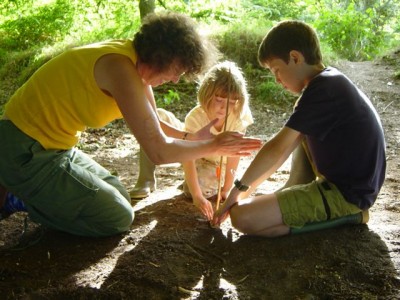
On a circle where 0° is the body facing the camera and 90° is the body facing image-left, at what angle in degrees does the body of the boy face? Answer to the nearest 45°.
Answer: approximately 90°

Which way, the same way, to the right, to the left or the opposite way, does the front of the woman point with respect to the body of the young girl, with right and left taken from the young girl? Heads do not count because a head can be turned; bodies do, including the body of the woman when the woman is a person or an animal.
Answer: to the left

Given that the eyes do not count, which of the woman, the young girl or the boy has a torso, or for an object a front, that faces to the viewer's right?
the woman

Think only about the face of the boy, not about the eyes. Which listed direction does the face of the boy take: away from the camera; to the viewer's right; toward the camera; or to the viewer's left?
to the viewer's left

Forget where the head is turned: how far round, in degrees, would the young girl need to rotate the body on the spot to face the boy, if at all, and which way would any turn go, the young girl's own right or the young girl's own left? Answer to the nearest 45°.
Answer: approximately 45° to the young girl's own left

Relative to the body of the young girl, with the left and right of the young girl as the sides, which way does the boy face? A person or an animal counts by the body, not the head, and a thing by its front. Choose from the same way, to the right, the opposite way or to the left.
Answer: to the right

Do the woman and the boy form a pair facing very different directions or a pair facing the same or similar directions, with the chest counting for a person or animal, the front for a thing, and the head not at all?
very different directions

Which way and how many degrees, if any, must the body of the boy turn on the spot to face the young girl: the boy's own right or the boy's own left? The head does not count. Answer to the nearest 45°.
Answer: approximately 45° to the boy's own right

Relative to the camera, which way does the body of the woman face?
to the viewer's right
